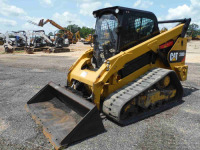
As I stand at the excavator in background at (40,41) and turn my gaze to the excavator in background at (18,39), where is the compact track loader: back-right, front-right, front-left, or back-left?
back-left

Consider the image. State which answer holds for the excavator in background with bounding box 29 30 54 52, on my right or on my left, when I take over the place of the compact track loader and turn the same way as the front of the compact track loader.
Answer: on my right

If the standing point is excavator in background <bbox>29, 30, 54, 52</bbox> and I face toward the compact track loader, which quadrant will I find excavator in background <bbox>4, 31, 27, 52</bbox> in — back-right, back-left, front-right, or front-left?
back-right

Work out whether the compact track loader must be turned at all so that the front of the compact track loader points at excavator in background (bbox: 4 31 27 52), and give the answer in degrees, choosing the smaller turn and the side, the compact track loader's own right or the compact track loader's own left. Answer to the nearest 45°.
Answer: approximately 90° to the compact track loader's own right

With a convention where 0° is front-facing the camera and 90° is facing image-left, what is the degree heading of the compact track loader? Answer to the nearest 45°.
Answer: approximately 45°
